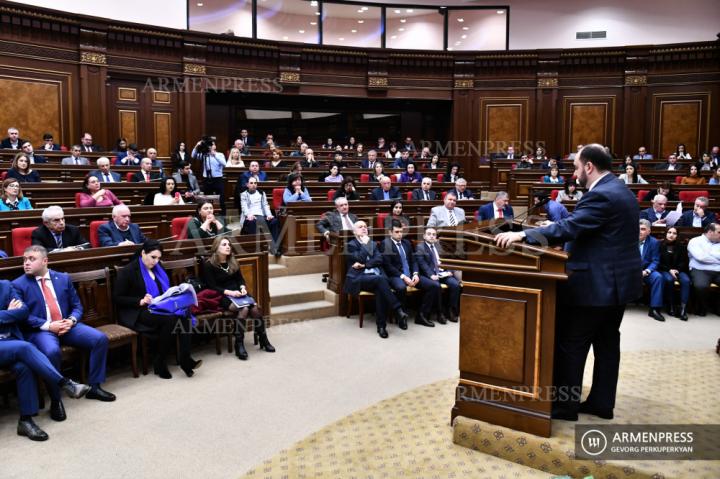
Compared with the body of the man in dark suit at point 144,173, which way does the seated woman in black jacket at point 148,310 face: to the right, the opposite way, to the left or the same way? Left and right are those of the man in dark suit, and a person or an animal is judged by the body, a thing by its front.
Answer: the same way

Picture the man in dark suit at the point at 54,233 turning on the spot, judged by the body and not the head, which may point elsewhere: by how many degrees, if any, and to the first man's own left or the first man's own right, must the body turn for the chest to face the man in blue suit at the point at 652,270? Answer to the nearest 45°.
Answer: approximately 45° to the first man's own left

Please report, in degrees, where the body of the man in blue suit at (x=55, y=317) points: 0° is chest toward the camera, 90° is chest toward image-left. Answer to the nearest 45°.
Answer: approximately 315°

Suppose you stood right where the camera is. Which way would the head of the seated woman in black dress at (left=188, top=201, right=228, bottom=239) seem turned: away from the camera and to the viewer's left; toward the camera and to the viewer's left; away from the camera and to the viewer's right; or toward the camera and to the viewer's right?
toward the camera and to the viewer's right

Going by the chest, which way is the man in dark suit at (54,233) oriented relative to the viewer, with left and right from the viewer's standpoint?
facing the viewer and to the right of the viewer

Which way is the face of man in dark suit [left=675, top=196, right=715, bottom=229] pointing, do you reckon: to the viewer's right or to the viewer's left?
to the viewer's left

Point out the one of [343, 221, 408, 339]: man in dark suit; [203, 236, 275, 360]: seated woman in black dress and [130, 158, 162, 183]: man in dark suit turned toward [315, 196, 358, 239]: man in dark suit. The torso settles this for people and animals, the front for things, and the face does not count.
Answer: [130, 158, 162, 183]: man in dark suit

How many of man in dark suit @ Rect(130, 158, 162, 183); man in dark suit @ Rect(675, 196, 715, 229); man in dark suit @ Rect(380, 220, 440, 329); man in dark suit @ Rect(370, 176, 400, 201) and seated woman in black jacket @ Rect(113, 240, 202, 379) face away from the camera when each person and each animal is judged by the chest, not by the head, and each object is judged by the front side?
0

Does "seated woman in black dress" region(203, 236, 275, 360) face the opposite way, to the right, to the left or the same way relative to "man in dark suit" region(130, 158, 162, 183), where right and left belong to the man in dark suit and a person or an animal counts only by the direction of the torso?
the same way

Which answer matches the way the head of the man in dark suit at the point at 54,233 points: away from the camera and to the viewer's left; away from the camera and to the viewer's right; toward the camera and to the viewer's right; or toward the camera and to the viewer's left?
toward the camera and to the viewer's right

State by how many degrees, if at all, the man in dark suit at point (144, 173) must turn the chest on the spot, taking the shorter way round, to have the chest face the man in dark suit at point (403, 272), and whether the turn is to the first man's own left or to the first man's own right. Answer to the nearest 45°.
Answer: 0° — they already face them

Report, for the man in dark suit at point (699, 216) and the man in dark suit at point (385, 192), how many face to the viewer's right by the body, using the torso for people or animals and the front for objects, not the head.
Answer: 0

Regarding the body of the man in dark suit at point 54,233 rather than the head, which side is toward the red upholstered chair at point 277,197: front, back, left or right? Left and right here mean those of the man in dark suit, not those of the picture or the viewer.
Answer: left

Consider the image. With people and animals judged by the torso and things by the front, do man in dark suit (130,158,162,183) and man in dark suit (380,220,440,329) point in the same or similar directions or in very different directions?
same or similar directions

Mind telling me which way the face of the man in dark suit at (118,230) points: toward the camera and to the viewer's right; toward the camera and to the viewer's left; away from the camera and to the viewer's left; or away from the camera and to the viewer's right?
toward the camera and to the viewer's right

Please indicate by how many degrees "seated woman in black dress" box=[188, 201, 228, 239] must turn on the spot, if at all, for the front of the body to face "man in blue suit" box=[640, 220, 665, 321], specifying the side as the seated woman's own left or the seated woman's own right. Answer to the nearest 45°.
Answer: approximately 45° to the seated woman's own left

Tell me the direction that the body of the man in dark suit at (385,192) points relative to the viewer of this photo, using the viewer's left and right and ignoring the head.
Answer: facing the viewer
